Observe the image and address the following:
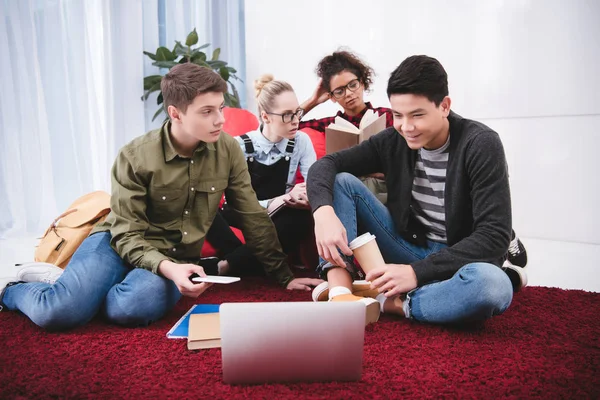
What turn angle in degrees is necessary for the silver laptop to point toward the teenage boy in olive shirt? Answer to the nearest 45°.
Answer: approximately 45° to its left

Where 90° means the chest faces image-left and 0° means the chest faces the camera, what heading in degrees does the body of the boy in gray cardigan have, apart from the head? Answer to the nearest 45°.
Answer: approximately 45°

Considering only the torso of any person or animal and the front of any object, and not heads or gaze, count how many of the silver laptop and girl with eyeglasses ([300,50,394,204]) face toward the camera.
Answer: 1

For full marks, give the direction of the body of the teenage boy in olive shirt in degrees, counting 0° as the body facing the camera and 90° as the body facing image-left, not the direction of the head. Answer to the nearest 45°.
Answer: approximately 315°

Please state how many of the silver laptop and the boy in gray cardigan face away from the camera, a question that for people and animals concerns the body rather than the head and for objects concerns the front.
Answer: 1

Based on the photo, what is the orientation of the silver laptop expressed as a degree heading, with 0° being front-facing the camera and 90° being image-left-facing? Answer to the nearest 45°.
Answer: approximately 180°
